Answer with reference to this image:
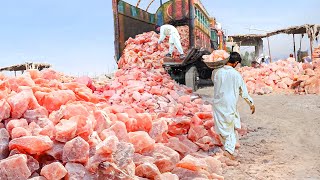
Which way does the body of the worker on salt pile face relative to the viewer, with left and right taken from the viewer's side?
facing to the left of the viewer

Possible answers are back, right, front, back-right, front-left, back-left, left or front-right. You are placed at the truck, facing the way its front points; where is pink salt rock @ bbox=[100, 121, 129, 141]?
back-right

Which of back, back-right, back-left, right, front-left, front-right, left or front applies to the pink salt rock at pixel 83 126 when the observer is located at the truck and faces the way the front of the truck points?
back-right

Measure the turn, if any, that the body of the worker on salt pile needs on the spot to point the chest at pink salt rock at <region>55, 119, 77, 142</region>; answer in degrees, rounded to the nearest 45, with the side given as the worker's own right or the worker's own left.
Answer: approximately 90° to the worker's own left

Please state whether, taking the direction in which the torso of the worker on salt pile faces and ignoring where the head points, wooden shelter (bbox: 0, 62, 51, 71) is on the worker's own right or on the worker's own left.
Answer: on the worker's own right

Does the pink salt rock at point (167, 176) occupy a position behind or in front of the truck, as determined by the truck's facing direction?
behind

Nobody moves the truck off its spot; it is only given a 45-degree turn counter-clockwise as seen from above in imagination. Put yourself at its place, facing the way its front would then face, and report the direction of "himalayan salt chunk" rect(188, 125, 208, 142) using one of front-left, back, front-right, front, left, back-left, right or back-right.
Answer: back

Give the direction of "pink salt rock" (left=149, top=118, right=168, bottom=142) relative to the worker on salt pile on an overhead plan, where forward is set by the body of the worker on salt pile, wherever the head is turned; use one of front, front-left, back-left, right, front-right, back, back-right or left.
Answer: left

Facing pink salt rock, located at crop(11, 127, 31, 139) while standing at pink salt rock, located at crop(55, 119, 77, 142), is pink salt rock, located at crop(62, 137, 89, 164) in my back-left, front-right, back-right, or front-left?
back-left

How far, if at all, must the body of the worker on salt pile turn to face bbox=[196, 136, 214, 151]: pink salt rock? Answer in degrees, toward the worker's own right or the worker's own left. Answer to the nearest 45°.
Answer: approximately 90° to the worker's own left
